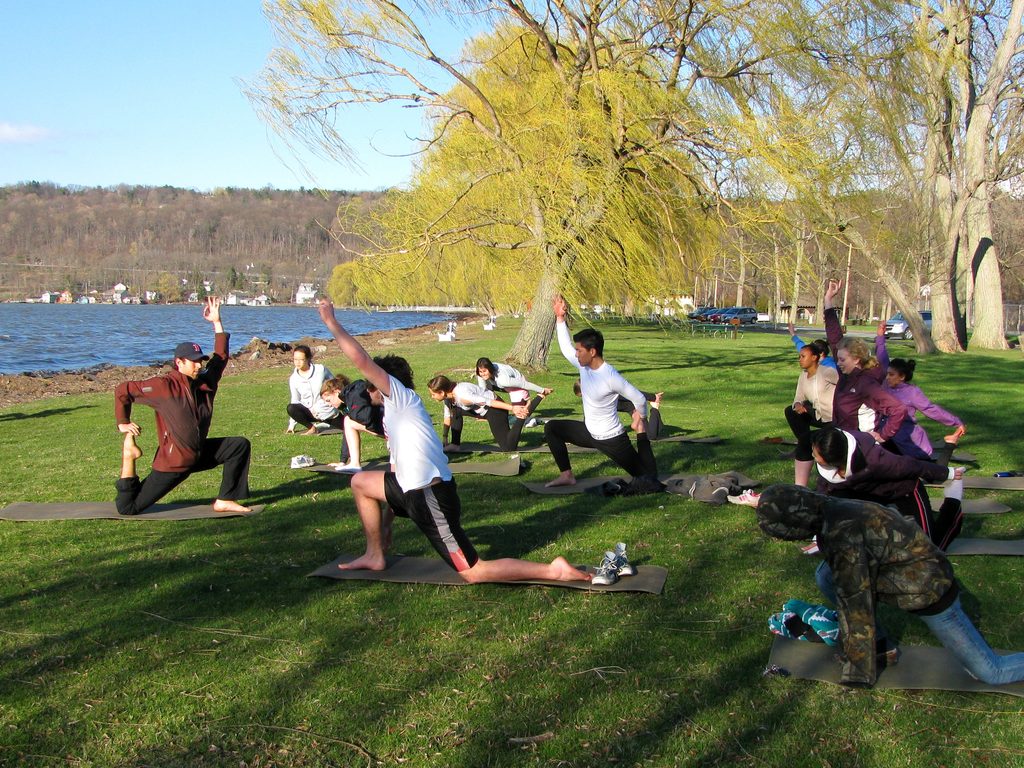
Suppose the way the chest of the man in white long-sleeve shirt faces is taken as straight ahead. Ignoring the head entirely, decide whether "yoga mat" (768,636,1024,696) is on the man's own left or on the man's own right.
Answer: on the man's own left

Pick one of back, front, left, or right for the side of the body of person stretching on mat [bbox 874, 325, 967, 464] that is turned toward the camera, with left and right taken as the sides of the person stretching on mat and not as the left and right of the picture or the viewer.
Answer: left

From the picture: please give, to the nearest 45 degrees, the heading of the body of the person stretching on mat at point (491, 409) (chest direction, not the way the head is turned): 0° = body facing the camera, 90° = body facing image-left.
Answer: approximately 90°

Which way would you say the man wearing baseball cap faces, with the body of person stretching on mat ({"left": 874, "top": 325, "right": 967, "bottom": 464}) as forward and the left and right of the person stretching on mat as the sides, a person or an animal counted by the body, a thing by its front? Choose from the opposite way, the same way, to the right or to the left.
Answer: the opposite way

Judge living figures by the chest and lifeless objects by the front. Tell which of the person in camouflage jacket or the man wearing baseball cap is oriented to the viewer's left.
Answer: the person in camouflage jacket

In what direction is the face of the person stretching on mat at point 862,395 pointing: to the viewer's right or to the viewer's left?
to the viewer's left

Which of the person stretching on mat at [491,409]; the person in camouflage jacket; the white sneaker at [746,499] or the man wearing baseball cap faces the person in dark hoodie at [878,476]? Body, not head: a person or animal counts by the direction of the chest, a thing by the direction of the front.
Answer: the man wearing baseball cap

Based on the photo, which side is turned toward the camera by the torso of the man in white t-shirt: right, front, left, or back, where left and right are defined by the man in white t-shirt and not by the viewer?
left

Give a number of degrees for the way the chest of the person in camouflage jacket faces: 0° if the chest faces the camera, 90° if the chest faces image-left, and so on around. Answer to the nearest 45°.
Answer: approximately 90°

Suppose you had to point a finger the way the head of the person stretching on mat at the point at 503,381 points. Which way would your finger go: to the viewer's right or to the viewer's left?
to the viewer's left

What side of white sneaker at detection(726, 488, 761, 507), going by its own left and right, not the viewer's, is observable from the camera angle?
left
